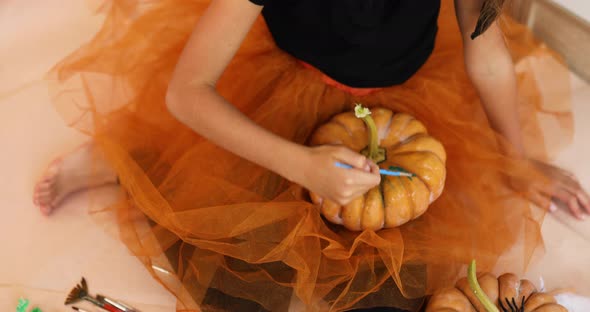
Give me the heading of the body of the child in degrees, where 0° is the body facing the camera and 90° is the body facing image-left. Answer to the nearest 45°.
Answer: approximately 0°
